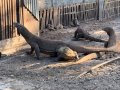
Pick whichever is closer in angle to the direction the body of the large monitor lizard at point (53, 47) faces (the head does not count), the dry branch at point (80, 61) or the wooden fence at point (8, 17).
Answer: the wooden fence

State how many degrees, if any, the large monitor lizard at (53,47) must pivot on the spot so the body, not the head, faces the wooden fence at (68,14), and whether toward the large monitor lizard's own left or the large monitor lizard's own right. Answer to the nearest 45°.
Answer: approximately 90° to the large monitor lizard's own right

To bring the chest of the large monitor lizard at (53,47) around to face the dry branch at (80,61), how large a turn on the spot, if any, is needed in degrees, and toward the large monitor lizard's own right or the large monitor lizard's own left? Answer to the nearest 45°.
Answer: approximately 135° to the large monitor lizard's own left

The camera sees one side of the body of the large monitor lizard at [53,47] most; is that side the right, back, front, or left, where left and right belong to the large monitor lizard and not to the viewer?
left

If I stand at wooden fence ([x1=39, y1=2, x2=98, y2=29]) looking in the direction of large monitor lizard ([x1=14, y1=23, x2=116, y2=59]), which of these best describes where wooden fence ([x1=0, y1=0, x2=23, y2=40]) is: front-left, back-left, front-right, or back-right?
front-right

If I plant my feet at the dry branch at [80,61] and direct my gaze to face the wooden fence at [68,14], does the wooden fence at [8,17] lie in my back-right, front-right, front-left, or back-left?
front-left

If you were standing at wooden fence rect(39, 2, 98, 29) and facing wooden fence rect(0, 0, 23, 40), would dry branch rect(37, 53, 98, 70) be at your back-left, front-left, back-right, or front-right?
front-left

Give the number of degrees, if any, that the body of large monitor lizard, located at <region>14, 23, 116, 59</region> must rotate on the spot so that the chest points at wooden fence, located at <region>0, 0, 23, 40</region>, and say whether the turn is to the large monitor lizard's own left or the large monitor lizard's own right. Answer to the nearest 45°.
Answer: approximately 45° to the large monitor lizard's own right
